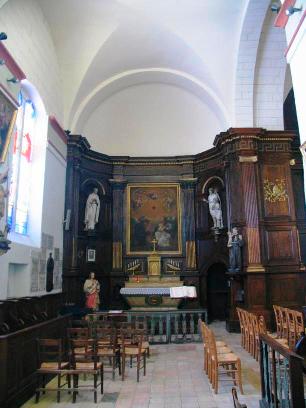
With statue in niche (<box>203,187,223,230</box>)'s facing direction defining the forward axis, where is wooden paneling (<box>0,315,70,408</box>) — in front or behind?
in front

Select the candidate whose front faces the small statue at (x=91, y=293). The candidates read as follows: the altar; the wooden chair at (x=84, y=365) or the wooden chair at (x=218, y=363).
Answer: the wooden chair at (x=84, y=365)

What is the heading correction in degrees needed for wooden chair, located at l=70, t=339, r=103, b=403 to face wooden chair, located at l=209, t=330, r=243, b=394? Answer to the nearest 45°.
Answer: approximately 90° to its right

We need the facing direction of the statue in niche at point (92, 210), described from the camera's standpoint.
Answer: facing the viewer and to the right of the viewer

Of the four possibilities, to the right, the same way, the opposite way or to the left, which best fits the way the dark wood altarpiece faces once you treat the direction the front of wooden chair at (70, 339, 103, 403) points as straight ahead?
the opposite way

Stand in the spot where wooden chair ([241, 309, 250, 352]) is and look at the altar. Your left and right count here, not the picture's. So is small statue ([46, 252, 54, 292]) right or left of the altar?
left

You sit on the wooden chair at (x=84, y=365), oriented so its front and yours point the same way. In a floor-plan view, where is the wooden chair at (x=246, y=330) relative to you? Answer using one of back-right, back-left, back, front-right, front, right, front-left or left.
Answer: front-right

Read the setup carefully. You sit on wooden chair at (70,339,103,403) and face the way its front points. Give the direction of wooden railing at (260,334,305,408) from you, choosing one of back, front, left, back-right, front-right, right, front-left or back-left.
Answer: back-right

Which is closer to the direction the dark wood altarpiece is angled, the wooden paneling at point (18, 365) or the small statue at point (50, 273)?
the wooden paneling

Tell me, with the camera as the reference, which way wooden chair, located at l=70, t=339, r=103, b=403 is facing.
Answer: facing away from the viewer

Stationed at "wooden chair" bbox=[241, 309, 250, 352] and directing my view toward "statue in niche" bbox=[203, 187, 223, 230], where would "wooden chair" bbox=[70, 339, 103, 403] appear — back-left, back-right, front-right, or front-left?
back-left

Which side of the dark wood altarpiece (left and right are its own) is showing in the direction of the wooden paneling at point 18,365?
front

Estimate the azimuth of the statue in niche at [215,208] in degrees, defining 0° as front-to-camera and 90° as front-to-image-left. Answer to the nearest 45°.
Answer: approximately 45°

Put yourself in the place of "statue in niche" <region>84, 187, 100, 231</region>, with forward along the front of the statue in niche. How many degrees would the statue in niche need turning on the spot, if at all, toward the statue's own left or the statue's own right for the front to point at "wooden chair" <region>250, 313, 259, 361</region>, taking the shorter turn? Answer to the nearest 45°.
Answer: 0° — it already faces it
